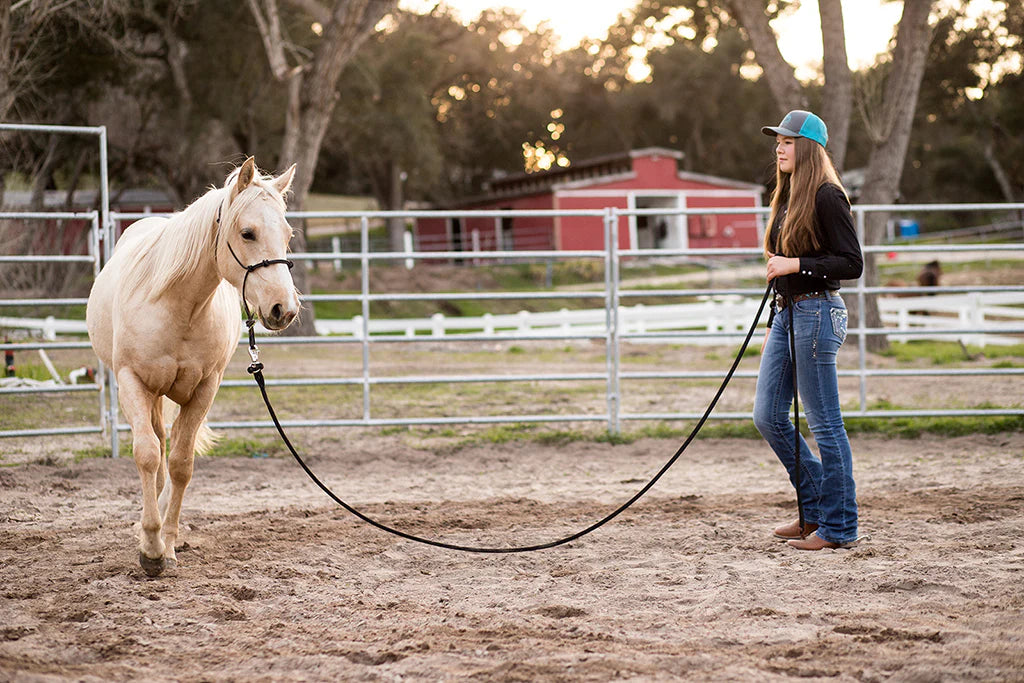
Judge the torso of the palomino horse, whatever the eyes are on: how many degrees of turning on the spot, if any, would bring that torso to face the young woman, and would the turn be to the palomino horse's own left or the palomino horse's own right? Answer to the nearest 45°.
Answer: approximately 90° to the palomino horse's own left

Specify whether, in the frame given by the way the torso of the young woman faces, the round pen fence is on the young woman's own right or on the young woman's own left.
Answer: on the young woman's own right

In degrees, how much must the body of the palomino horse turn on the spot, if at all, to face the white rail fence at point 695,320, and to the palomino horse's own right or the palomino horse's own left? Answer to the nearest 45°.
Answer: approximately 135° to the palomino horse's own left

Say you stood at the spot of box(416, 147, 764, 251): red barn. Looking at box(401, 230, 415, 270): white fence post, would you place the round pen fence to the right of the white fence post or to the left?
left

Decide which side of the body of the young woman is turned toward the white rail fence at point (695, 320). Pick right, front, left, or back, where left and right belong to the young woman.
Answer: right

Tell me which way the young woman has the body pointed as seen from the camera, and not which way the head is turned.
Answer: to the viewer's left

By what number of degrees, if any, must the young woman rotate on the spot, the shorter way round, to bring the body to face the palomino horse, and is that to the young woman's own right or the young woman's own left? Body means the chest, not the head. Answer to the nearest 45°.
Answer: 0° — they already face it

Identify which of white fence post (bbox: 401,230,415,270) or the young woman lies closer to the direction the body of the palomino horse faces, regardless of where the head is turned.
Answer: the young woman

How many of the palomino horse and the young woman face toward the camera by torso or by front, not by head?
1

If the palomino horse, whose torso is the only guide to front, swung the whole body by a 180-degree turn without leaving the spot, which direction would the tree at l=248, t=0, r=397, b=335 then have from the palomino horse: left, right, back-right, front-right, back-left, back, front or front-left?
front

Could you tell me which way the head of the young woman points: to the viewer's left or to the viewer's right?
to the viewer's left
